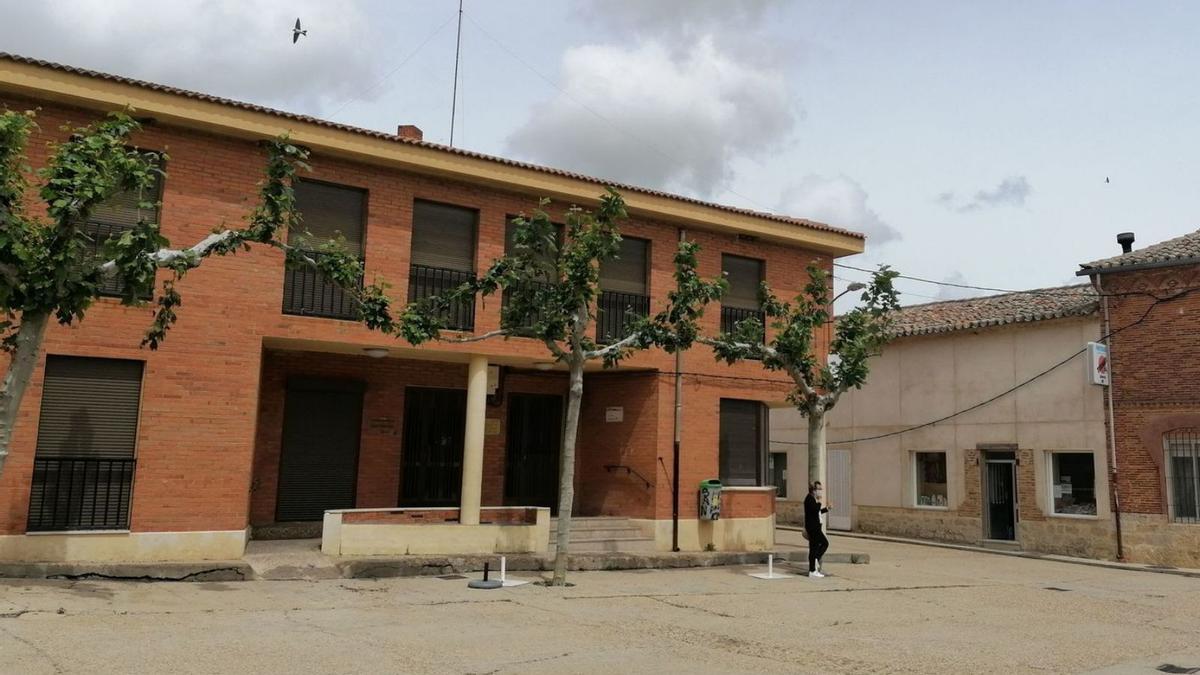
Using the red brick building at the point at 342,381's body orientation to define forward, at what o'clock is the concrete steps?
The concrete steps is roughly at 10 o'clock from the red brick building.

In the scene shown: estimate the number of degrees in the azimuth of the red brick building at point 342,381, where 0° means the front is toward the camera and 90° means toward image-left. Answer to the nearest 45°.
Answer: approximately 315°

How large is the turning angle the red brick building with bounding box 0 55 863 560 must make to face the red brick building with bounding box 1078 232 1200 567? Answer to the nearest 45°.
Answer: approximately 45° to its left

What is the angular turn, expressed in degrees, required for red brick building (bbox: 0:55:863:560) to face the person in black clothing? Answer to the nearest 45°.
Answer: approximately 45° to its left
